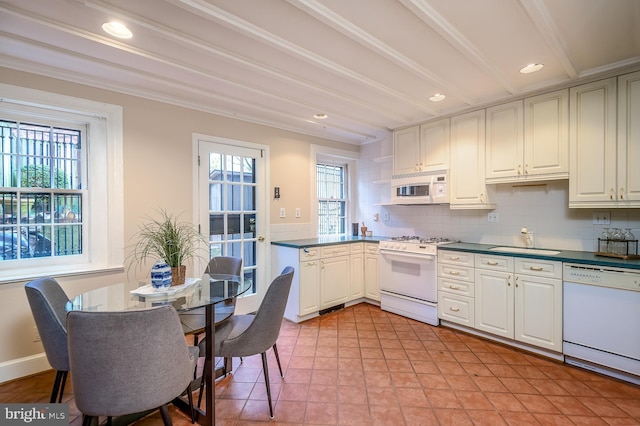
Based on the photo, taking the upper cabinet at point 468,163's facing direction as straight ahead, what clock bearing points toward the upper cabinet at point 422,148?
the upper cabinet at point 422,148 is roughly at 2 o'clock from the upper cabinet at point 468,163.

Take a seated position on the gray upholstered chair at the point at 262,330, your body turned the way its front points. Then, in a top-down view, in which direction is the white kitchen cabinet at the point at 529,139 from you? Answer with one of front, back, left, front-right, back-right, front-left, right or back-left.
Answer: back

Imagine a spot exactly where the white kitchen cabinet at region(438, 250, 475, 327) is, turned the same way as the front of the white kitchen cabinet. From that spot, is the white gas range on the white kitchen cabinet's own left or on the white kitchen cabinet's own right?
on the white kitchen cabinet's own right

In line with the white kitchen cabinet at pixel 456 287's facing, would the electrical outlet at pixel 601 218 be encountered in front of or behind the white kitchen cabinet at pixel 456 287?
behind

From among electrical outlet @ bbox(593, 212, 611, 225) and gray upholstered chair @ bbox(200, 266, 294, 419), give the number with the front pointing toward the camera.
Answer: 1

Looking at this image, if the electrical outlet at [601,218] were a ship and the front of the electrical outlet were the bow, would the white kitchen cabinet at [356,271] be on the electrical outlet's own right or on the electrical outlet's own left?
on the electrical outlet's own right

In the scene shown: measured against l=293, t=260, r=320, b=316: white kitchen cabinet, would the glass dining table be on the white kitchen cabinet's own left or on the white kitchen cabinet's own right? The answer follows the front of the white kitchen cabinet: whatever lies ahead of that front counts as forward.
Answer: on the white kitchen cabinet's own right

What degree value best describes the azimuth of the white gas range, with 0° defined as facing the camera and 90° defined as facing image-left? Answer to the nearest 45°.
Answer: approximately 45°
